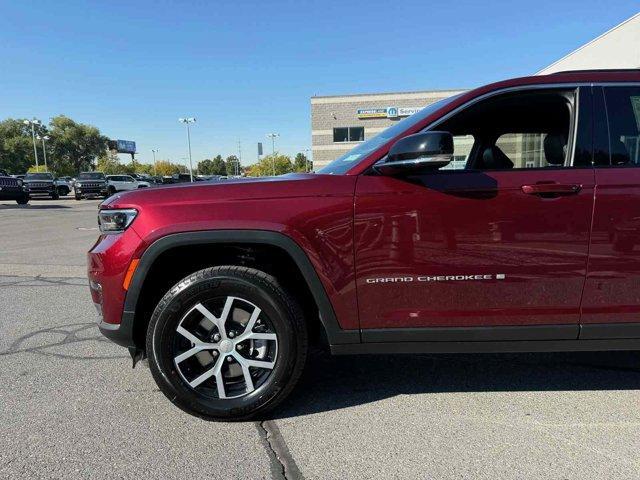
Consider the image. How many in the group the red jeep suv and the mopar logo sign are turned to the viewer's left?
1

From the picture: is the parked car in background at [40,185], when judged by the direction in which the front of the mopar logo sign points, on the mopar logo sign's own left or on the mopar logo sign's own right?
on the mopar logo sign's own right

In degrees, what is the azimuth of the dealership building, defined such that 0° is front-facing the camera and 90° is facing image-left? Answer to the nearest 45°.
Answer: approximately 45°

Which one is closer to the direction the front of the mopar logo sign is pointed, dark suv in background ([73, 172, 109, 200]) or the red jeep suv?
the red jeep suv

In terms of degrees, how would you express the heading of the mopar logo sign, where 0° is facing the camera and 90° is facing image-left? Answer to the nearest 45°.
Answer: approximately 0°

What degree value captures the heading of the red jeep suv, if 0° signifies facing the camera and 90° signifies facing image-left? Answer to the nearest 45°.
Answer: approximately 90°

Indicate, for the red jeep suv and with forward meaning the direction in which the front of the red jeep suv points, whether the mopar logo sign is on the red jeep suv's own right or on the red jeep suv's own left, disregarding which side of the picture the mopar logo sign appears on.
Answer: on the red jeep suv's own right

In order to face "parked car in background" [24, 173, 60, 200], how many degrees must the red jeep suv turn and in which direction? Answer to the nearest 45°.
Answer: approximately 45° to its right

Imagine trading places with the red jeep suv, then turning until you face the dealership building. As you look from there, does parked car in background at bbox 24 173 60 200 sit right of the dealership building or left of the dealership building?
left

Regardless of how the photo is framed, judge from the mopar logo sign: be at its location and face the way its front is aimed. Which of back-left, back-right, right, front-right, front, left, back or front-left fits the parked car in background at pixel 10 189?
front-right
